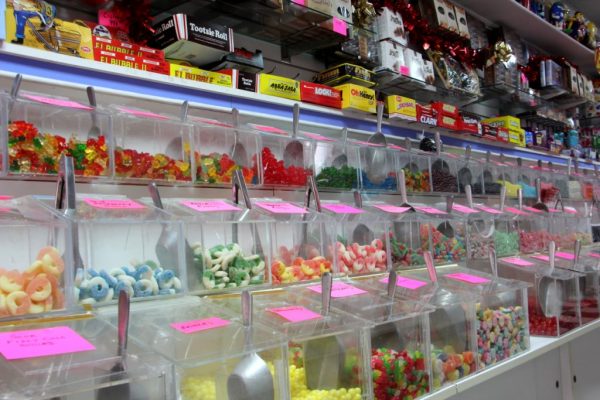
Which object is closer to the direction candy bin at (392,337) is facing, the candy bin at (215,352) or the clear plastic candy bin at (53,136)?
the candy bin

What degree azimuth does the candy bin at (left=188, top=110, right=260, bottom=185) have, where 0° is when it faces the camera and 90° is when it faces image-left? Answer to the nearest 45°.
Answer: approximately 315°

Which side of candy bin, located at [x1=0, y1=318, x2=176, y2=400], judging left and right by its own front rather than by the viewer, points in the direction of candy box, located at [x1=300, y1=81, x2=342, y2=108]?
left

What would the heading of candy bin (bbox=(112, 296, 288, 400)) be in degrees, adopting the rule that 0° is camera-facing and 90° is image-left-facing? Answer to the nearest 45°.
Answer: approximately 315°

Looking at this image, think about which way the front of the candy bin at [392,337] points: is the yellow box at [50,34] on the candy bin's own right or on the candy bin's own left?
on the candy bin's own right

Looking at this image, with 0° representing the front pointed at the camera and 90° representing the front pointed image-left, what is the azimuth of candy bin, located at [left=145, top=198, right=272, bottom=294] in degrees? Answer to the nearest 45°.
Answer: approximately 315°
